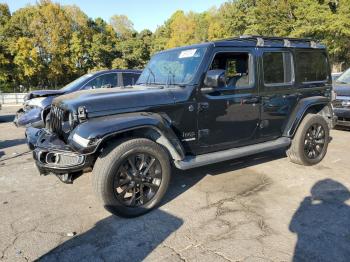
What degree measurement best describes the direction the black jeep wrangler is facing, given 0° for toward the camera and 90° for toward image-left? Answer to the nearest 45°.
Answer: approximately 45°
